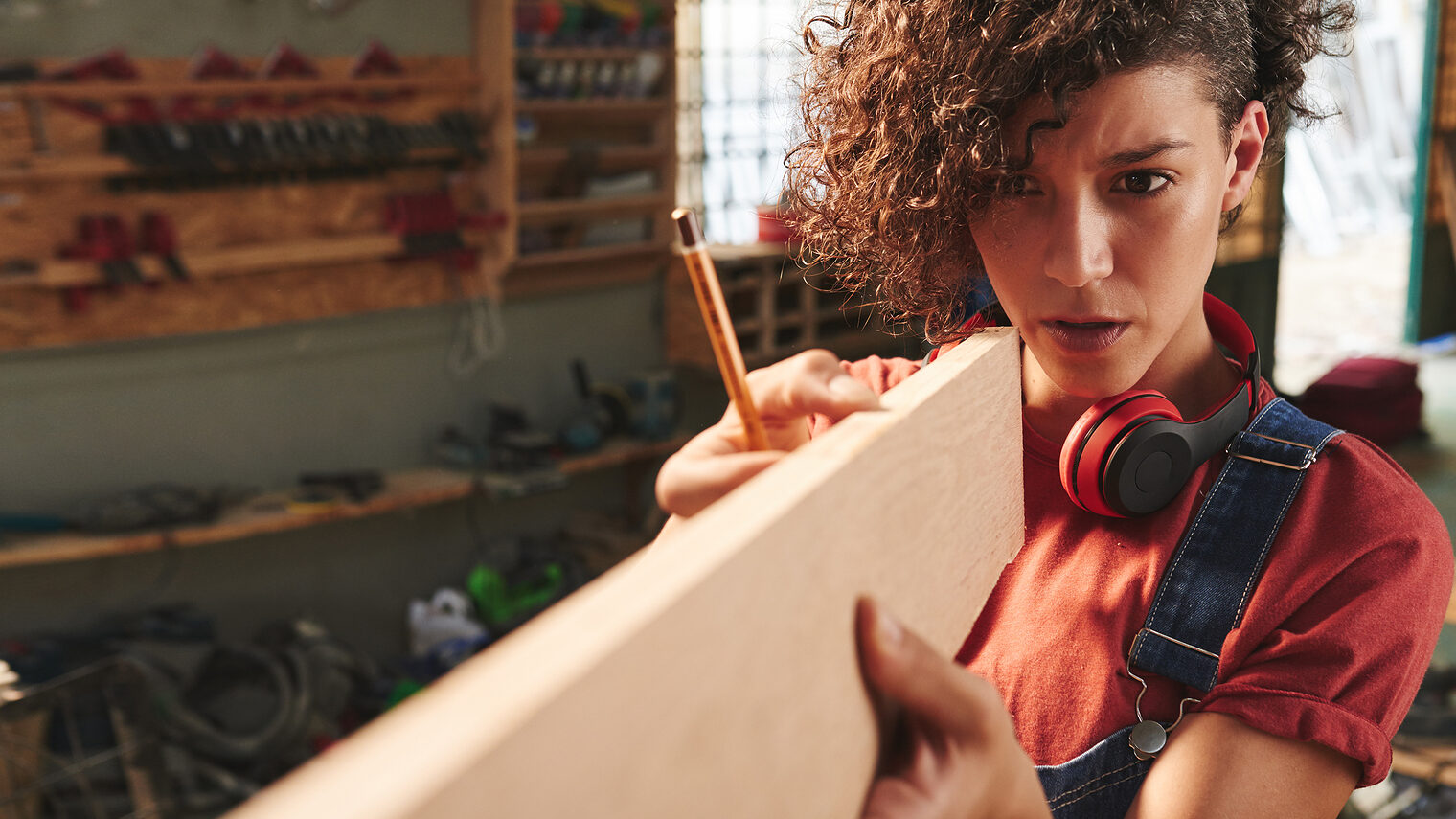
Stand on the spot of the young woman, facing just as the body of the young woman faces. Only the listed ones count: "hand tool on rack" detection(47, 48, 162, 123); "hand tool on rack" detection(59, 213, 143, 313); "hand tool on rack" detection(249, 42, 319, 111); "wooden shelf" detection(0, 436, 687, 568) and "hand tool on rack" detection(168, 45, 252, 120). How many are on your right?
5

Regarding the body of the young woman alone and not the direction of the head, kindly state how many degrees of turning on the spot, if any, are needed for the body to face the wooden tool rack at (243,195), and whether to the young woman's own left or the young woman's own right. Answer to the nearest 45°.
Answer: approximately 90° to the young woman's own right

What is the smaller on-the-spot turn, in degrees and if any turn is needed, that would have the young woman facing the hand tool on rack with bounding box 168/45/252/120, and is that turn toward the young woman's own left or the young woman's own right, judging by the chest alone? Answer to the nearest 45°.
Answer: approximately 90° to the young woman's own right

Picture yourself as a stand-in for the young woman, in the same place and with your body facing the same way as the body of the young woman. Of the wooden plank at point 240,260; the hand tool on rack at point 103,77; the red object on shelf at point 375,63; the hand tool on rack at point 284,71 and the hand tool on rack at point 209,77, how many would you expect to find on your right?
5

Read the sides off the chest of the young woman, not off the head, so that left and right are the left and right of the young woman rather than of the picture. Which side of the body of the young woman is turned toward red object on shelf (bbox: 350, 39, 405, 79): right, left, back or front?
right

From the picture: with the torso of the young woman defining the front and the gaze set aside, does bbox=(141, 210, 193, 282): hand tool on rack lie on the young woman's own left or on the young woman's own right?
on the young woman's own right

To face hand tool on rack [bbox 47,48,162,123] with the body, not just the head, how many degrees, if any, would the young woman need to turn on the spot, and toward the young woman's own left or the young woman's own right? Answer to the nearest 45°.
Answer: approximately 90° to the young woman's own right

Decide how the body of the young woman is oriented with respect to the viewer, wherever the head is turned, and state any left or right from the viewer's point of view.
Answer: facing the viewer and to the left of the viewer

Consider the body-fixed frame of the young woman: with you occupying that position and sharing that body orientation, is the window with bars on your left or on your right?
on your right

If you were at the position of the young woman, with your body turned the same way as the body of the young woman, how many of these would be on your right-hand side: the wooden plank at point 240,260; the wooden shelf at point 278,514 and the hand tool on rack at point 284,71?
3

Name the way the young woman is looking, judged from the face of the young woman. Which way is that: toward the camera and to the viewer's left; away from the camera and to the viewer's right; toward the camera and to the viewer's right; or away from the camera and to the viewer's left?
toward the camera and to the viewer's left
